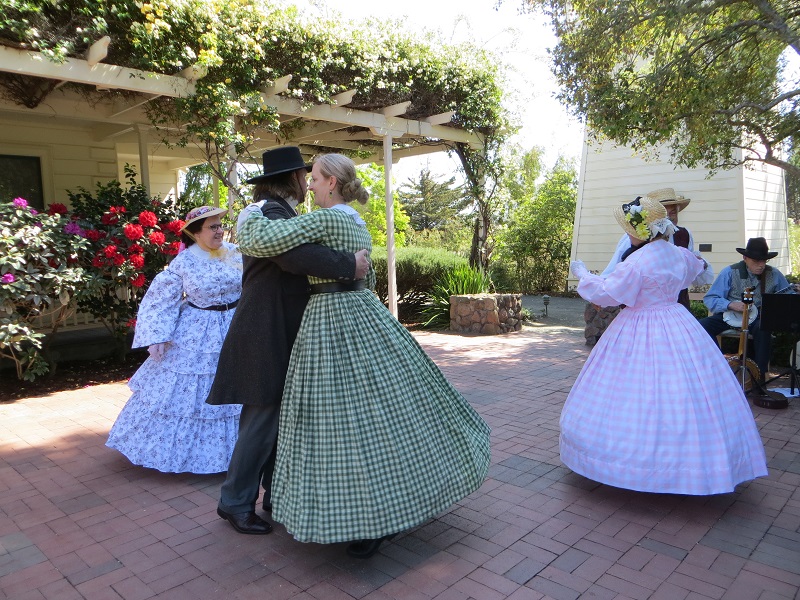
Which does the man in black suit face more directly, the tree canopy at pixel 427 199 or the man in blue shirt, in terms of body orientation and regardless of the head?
the man in blue shirt

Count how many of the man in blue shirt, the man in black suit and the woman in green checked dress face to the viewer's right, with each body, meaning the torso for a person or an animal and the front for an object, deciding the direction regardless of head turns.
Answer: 1

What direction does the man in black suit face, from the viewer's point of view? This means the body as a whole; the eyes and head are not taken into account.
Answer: to the viewer's right

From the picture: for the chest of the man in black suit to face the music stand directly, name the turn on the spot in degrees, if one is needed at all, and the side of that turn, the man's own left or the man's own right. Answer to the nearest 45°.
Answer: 0° — they already face it

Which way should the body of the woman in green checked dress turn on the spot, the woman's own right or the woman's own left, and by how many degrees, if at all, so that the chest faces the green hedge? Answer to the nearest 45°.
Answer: approximately 90° to the woman's own right

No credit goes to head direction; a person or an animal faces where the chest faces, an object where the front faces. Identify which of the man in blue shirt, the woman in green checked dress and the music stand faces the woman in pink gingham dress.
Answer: the man in blue shirt

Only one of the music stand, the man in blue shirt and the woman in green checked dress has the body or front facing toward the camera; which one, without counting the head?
the man in blue shirt

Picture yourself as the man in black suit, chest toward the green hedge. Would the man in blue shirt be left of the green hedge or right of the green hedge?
right

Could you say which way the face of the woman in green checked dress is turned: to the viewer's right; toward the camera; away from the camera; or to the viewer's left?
to the viewer's left

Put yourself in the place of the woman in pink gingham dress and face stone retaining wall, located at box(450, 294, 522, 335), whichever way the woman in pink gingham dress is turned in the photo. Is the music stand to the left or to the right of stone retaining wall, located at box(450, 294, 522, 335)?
right

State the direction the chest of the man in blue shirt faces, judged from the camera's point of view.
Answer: toward the camera

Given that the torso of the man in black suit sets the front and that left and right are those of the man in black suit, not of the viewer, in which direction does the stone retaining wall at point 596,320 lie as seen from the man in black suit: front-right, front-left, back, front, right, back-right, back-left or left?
front-left

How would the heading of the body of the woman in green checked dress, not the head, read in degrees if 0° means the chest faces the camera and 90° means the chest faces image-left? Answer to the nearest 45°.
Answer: approximately 90°

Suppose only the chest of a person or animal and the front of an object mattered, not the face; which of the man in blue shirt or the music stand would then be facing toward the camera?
the man in blue shirt

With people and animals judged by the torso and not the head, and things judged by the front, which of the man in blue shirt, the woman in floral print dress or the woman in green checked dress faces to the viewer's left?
the woman in green checked dress

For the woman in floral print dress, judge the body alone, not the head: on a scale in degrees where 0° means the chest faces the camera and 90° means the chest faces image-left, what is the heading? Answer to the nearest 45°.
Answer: approximately 315°
